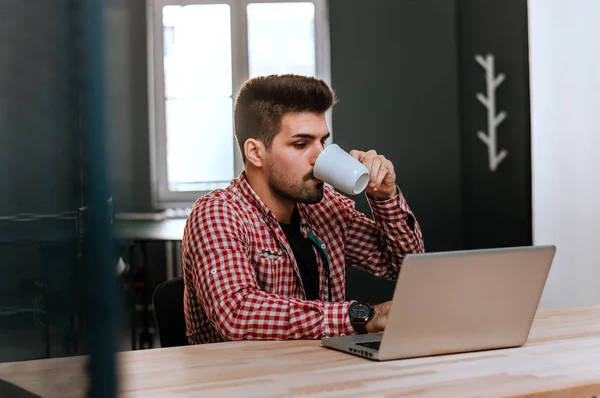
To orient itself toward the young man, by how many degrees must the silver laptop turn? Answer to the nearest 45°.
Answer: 0° — it already faces them

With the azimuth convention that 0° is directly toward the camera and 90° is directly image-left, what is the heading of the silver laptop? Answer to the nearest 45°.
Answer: approximately 135°

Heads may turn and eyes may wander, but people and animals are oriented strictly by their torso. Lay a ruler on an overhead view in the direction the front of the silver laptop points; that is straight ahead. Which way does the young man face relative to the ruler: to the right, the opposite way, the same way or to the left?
the opposite way

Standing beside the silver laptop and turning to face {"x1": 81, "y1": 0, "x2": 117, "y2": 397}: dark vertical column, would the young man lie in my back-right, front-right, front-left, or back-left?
back-right

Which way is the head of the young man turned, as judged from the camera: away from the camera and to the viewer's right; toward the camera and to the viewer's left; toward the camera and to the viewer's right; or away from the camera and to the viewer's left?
toward the camera and to the viewer's right

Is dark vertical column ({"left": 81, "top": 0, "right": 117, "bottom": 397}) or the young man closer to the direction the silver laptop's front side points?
the young man

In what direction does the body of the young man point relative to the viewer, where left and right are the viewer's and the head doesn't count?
facing the viewer and to the right of the viewer

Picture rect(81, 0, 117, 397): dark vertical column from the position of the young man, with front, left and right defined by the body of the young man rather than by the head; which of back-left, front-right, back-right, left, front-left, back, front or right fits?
front-right
